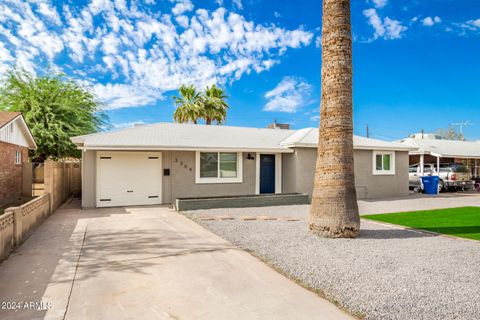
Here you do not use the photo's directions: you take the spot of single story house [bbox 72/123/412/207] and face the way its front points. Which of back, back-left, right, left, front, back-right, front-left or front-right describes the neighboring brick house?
right

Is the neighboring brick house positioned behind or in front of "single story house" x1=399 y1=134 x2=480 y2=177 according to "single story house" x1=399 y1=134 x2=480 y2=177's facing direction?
in front

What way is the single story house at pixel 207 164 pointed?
toward the camera

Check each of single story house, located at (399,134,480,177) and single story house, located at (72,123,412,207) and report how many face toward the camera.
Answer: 2

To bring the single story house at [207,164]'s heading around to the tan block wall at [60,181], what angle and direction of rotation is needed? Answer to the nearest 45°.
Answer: approximately 90° to its right

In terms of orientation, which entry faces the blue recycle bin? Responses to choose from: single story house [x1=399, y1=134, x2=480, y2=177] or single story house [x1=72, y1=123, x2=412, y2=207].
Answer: single story house [x1=399, y1=134, x2=480, y2=177]

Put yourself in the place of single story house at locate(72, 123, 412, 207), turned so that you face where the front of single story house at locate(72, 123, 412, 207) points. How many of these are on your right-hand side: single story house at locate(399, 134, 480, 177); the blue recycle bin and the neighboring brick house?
1

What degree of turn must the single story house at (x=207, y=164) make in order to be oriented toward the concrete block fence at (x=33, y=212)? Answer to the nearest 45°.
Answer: approximately 45° to its right

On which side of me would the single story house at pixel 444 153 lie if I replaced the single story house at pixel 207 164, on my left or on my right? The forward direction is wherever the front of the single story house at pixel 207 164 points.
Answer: on my left

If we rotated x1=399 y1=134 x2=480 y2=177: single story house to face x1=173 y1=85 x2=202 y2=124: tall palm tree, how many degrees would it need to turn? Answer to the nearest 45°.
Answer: approximately 90° to its right

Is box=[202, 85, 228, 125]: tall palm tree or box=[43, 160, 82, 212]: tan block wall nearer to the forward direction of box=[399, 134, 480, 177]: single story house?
the tan block wall

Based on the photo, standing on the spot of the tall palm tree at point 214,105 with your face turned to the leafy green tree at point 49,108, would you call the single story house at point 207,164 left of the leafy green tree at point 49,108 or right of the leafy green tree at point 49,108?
left
